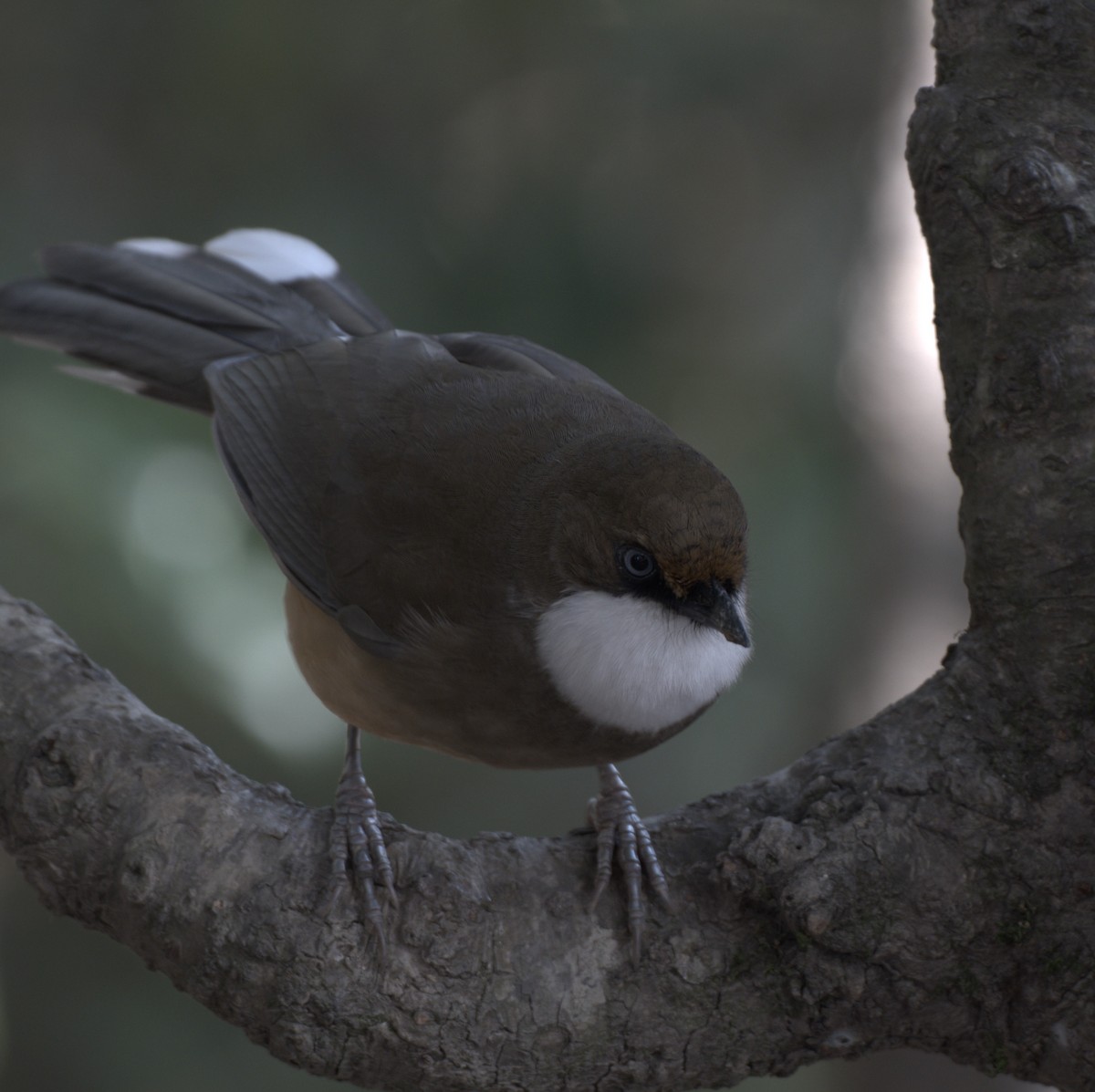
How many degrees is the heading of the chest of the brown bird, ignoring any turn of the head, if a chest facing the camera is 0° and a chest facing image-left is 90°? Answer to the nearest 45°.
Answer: approximately 315°
